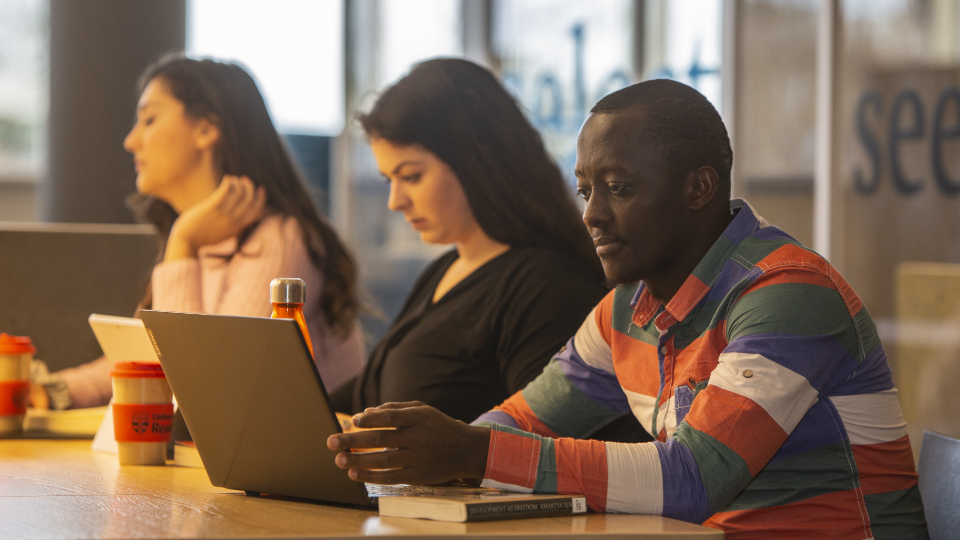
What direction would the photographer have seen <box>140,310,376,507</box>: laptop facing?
facing away from the viewer and to the right of the viewer

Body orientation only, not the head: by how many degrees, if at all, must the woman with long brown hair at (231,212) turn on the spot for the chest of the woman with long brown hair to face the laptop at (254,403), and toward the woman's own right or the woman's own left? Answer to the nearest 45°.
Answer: approximately 90° to the woman's own left

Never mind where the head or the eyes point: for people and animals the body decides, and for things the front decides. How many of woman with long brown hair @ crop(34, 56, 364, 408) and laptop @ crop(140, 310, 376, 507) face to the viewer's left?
1

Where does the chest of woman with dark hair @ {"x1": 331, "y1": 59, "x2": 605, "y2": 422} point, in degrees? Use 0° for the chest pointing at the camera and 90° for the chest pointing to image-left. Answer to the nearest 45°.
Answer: approximately 45°

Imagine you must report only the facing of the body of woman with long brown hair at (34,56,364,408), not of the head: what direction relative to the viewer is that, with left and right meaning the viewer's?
facing to the left of the viewer

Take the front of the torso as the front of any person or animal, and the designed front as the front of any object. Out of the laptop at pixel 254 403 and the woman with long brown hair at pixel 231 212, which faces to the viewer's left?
the woman with long brown hair
